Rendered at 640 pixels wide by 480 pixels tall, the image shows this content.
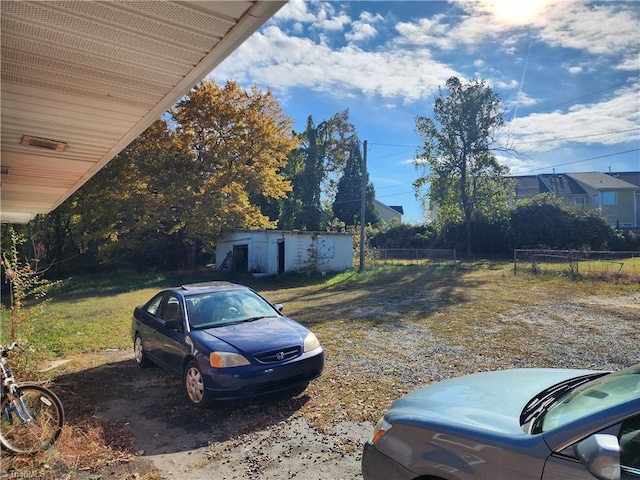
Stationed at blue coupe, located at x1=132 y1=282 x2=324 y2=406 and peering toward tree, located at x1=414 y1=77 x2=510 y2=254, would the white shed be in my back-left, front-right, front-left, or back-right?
front-left

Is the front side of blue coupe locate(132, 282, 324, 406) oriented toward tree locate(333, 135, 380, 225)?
no

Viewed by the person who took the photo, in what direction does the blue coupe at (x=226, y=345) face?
facing the viewer and to the right of the viewer

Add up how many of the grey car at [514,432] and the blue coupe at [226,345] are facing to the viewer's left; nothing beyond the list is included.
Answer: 1

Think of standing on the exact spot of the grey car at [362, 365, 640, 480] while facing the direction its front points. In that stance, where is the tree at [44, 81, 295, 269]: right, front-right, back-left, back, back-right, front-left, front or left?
front-right

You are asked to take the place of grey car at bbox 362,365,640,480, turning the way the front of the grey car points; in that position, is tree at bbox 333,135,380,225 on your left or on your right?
on your right

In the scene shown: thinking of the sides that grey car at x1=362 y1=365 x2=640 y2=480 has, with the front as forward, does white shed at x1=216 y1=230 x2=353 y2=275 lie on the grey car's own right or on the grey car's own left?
on the grey car's own right

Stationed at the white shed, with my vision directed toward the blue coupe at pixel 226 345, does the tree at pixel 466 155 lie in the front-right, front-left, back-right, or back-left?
back-left

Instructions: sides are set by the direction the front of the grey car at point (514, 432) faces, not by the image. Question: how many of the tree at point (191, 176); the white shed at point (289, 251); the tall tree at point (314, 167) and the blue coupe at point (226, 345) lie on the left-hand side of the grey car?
0

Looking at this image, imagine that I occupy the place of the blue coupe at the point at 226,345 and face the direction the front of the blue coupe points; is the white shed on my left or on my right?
on my left

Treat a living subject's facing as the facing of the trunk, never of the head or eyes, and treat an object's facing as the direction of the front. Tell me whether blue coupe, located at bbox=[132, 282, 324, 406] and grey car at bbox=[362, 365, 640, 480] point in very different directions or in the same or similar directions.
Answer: very different directions

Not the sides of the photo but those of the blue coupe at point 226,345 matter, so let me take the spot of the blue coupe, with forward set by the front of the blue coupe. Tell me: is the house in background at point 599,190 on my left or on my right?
on my left

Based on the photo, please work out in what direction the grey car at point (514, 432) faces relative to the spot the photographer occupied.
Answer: facing to the left of the viewer
